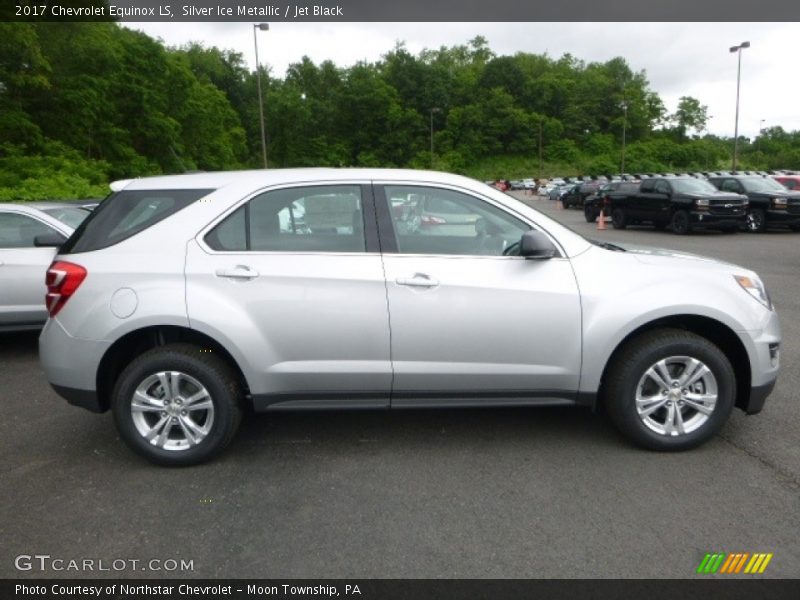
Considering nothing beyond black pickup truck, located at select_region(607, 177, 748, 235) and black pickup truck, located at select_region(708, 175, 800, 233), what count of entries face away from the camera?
0

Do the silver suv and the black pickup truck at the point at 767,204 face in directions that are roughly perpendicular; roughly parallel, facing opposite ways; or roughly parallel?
roughly perpendicular

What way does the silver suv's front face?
to the viewer's right

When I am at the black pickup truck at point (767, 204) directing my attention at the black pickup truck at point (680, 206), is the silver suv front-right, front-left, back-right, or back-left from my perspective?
front-left

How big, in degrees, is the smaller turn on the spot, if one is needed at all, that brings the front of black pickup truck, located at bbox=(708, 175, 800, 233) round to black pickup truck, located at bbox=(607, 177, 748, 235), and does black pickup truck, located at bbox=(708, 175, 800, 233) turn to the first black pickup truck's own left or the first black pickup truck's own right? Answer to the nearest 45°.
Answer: approximately 135° to the first black pickup truck's own right

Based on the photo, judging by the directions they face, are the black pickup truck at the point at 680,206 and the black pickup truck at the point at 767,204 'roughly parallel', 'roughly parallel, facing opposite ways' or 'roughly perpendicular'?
roughly parallel

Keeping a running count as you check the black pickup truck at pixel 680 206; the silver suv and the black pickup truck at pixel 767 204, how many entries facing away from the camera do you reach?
0

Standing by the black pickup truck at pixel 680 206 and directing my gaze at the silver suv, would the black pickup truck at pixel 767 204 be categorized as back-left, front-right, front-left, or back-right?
back-left

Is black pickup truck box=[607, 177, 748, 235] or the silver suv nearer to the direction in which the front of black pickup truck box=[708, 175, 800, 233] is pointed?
the silver suv

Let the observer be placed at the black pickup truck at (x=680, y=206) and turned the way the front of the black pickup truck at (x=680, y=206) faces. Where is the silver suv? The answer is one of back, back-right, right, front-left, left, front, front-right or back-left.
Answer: front-right

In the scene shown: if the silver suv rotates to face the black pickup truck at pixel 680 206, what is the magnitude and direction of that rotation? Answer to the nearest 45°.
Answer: approximately 45° to its left

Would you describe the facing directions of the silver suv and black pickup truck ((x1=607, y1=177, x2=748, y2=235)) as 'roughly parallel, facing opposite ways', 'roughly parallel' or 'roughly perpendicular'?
roughly perpendicular

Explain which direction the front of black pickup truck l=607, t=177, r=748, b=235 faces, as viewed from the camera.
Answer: facing the viewer and to the right of the viewer
